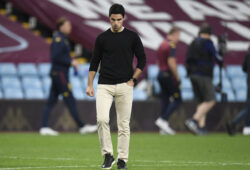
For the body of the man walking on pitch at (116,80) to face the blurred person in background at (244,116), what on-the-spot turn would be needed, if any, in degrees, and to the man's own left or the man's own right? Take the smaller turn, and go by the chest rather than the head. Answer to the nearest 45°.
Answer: approximately 135° to the man's own left

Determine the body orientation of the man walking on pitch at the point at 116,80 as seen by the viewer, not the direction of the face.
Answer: toward the camera

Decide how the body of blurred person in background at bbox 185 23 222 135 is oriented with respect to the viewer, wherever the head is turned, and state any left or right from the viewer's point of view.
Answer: facing away from the viewer and to the right of the viewer

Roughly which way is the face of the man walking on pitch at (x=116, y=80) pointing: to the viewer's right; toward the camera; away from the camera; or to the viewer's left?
toward the camera
